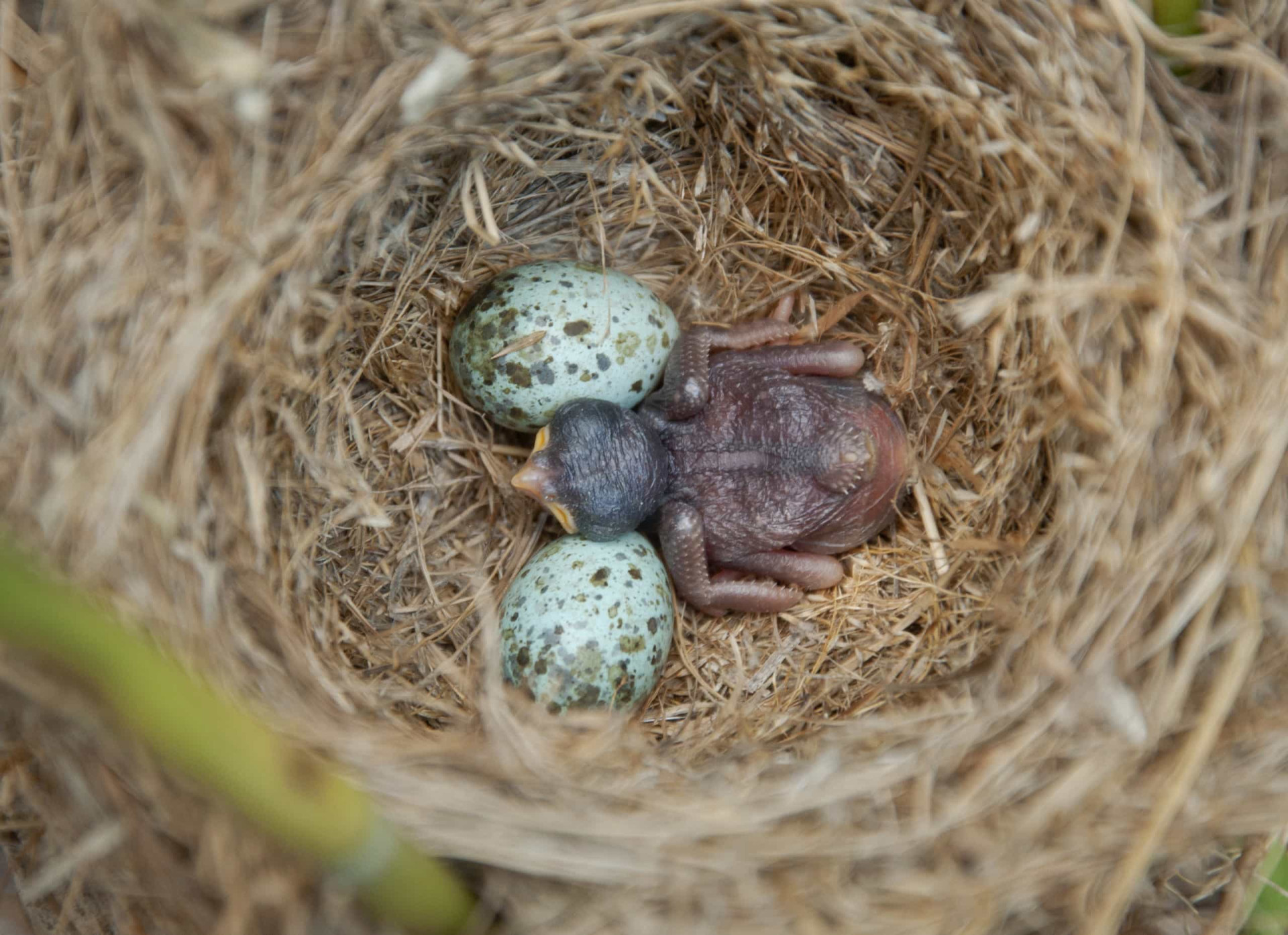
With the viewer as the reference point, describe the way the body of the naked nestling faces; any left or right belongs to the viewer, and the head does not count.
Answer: facing to the left of the viewer
